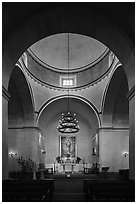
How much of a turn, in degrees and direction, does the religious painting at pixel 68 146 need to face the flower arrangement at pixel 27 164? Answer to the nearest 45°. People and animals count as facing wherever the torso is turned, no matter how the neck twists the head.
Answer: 0° — it already faces it

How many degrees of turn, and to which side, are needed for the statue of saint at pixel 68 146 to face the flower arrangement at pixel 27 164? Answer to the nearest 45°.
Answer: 0° — it already faces it

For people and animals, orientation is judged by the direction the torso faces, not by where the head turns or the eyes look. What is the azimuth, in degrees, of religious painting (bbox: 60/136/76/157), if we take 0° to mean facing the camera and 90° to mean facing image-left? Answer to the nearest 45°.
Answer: approximately 0°
